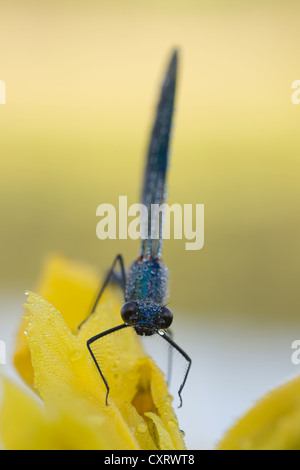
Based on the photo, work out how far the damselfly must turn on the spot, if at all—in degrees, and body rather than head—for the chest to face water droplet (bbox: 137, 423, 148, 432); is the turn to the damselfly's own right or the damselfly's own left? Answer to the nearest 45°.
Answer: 0° — it already faces it

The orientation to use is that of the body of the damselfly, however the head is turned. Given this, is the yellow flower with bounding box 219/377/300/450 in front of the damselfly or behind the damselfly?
in front

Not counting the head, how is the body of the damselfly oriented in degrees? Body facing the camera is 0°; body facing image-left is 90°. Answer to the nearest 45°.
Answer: approximately 0°

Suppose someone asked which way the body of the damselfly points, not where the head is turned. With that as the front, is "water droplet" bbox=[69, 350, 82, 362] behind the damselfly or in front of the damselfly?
in front
